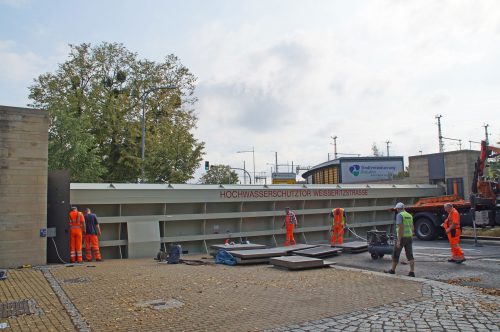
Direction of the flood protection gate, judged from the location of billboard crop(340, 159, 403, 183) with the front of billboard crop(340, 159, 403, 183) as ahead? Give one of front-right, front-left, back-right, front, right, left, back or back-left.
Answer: front

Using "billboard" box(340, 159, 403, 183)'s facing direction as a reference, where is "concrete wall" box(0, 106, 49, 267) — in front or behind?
in front

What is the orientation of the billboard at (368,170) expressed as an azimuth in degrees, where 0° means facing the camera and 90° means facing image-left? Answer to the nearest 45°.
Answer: approximately 0°

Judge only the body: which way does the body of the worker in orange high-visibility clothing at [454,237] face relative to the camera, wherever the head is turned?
to the viewer's left

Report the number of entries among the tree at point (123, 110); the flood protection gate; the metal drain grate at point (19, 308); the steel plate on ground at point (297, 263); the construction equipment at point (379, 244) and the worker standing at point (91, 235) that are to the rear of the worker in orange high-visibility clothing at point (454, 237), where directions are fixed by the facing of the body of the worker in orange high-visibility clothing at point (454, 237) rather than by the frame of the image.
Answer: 0

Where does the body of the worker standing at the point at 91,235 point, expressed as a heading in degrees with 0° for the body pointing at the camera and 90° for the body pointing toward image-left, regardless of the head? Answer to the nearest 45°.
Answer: approximately 180°

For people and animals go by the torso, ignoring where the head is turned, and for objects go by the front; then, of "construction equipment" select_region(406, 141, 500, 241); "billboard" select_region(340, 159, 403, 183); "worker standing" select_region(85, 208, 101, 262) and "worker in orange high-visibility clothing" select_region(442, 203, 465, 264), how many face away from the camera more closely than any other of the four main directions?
1

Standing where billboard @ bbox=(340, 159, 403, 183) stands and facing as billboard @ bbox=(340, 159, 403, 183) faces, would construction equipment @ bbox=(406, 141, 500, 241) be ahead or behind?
ahead
